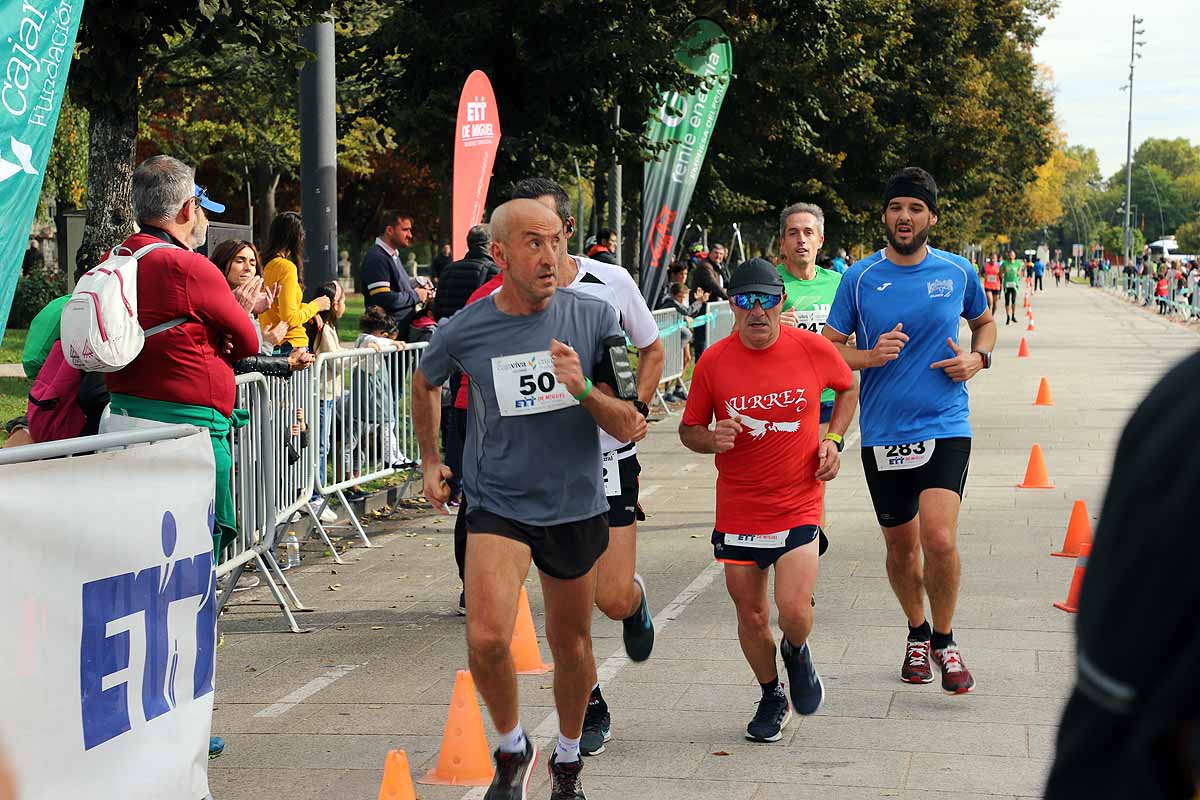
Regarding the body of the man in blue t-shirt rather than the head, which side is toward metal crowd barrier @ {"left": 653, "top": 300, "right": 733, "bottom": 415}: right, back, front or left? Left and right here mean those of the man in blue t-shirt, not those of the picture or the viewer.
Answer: back

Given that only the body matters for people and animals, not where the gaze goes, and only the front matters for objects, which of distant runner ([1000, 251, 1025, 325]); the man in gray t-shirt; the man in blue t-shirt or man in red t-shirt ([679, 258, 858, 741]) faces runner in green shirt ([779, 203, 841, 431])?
the distant runner

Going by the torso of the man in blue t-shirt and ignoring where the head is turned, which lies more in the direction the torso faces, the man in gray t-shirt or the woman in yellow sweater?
the man in gray t-shirt

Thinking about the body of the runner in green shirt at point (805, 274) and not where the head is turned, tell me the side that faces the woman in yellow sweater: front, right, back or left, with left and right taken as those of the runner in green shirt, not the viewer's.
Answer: right

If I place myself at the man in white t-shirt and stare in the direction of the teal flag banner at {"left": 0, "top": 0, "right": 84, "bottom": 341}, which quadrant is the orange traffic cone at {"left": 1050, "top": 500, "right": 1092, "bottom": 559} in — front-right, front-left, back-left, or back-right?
back-right

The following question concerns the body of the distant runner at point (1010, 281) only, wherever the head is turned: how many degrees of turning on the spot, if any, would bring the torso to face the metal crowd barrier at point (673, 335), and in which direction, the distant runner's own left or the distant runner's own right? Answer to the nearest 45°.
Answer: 0° — they already face it

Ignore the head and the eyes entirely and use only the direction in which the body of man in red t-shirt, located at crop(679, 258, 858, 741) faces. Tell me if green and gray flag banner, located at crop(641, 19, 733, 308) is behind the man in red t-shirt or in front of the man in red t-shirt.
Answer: behind

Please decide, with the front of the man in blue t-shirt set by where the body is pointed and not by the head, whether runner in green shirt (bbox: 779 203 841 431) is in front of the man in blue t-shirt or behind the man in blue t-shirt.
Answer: behind
